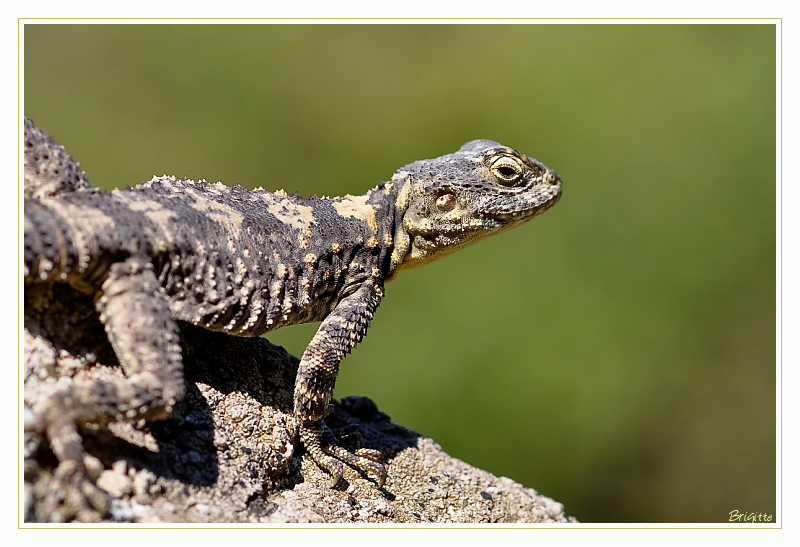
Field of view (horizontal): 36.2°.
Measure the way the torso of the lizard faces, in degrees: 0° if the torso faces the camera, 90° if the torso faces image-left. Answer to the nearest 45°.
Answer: approximately 270°
